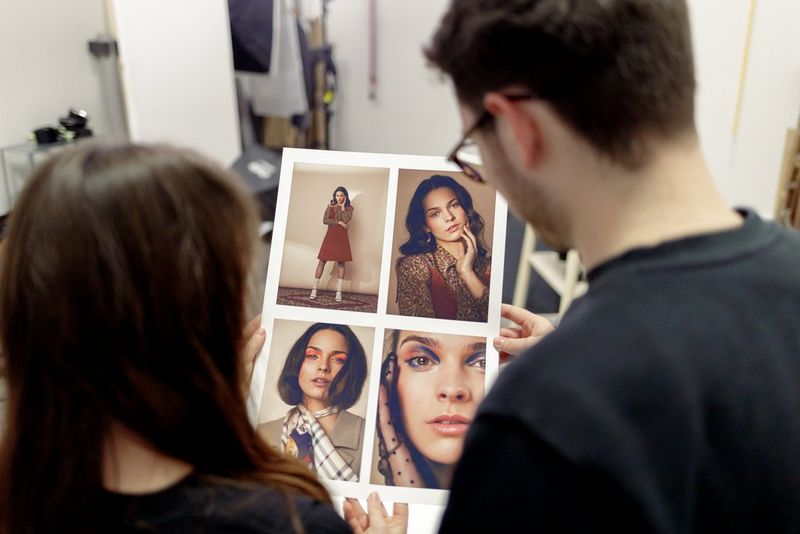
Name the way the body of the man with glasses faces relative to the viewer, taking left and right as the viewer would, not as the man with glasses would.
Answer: facing away from the viewer and to the left of the viewer

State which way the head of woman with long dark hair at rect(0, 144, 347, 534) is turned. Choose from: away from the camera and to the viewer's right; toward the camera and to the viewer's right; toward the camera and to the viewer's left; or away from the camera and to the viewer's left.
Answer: away from the camera and to the viewer's right

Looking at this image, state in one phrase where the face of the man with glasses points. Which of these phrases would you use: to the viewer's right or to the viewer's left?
to the viewer's left

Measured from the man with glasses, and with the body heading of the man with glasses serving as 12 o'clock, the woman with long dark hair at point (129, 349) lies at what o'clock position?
The woman with long dark hair is roughly at 10 o'clock from the man with glasses.
